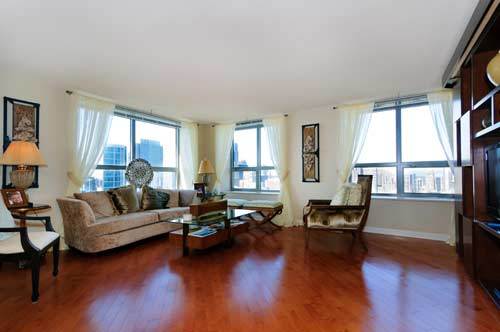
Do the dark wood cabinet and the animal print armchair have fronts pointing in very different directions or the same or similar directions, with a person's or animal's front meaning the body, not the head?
same or similar directions

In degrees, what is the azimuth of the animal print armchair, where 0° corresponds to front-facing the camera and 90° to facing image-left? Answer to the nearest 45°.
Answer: approximately 90°

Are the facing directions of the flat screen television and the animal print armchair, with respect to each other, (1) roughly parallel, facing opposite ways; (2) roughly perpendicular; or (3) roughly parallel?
roughly parallel

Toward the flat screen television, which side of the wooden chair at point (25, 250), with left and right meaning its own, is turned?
front

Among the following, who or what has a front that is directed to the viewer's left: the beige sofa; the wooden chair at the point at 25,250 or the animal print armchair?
the animal print armchair

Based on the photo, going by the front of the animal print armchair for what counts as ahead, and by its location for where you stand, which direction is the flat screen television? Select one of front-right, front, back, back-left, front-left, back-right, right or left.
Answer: back-left

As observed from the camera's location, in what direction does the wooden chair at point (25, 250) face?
facing the viewer and to the right of the viewer

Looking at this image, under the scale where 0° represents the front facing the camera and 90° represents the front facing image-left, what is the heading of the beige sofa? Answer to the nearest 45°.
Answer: approximately 315°

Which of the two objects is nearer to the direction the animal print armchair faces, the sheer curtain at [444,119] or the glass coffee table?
the glass coffee table

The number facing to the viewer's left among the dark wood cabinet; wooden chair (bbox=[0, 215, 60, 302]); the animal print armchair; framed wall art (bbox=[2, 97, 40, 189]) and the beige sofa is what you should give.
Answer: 2

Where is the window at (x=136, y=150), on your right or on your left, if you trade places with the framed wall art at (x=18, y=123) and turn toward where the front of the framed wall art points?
on your left

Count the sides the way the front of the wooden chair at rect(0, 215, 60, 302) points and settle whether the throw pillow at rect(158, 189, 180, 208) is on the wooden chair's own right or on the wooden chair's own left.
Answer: on the wooden chair's own left

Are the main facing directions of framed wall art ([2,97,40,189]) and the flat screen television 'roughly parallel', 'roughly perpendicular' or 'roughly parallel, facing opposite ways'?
roughly parallel, facing opposite ways

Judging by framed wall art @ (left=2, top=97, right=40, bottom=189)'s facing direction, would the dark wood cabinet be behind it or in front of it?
in front

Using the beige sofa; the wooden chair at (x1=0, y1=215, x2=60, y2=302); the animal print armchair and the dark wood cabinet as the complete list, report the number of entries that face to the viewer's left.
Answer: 2

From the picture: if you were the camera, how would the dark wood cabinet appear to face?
facing to the left of the viewer

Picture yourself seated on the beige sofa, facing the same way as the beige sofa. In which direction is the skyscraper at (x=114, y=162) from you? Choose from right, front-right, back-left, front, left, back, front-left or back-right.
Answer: back-left
